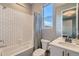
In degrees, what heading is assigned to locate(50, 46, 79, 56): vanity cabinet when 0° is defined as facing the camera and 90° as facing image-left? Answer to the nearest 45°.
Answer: approximately 45°

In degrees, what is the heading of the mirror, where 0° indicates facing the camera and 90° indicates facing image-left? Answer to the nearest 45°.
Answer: approximately 45°

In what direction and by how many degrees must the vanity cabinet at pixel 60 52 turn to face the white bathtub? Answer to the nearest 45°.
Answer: approximately 45° to its right

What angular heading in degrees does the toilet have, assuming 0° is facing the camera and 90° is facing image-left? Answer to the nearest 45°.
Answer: approximately 45°
